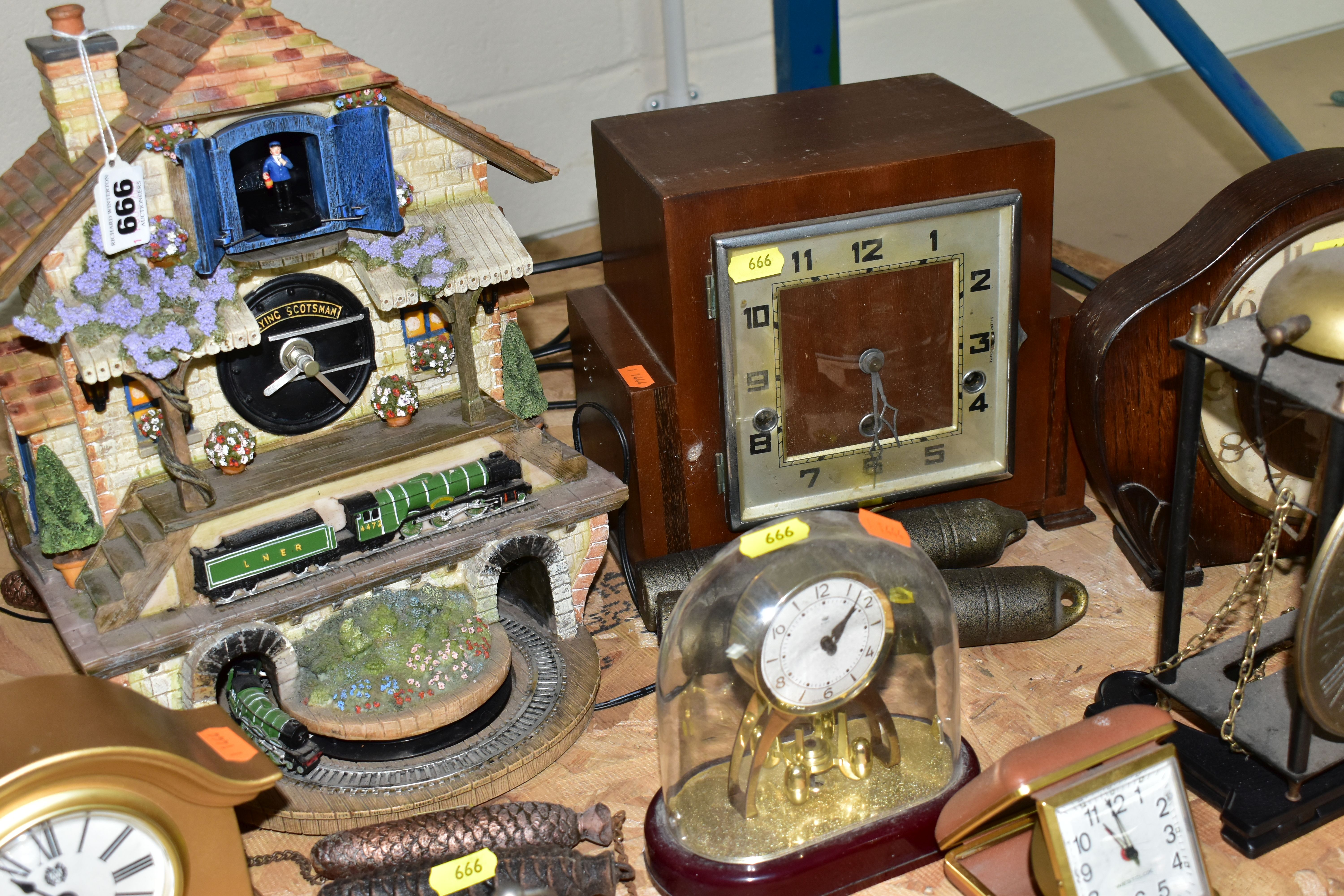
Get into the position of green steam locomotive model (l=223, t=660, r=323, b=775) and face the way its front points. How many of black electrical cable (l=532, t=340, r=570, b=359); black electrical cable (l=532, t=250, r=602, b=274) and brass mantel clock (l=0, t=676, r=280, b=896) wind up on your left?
2

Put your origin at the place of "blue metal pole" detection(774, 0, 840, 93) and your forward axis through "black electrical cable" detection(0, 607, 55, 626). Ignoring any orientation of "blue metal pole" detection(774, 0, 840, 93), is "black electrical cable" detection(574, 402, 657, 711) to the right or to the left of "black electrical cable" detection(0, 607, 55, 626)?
left

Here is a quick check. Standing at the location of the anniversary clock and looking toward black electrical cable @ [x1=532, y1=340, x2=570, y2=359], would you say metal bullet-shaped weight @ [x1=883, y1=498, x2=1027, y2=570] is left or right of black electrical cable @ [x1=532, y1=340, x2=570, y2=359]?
right

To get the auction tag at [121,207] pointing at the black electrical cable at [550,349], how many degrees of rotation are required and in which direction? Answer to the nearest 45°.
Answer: approximately 135° to its left

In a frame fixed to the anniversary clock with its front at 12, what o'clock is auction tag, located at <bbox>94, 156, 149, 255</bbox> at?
The auction tag is roughly at 5 o'clock from the anniversary clock.

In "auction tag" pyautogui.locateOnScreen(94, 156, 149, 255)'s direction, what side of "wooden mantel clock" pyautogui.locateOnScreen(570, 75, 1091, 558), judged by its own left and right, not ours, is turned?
right

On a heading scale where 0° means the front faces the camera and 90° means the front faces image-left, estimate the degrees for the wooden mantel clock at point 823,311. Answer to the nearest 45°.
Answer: approximately 315°

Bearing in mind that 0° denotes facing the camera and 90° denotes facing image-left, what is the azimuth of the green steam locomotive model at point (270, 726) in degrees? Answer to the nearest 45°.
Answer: approximately 315°
